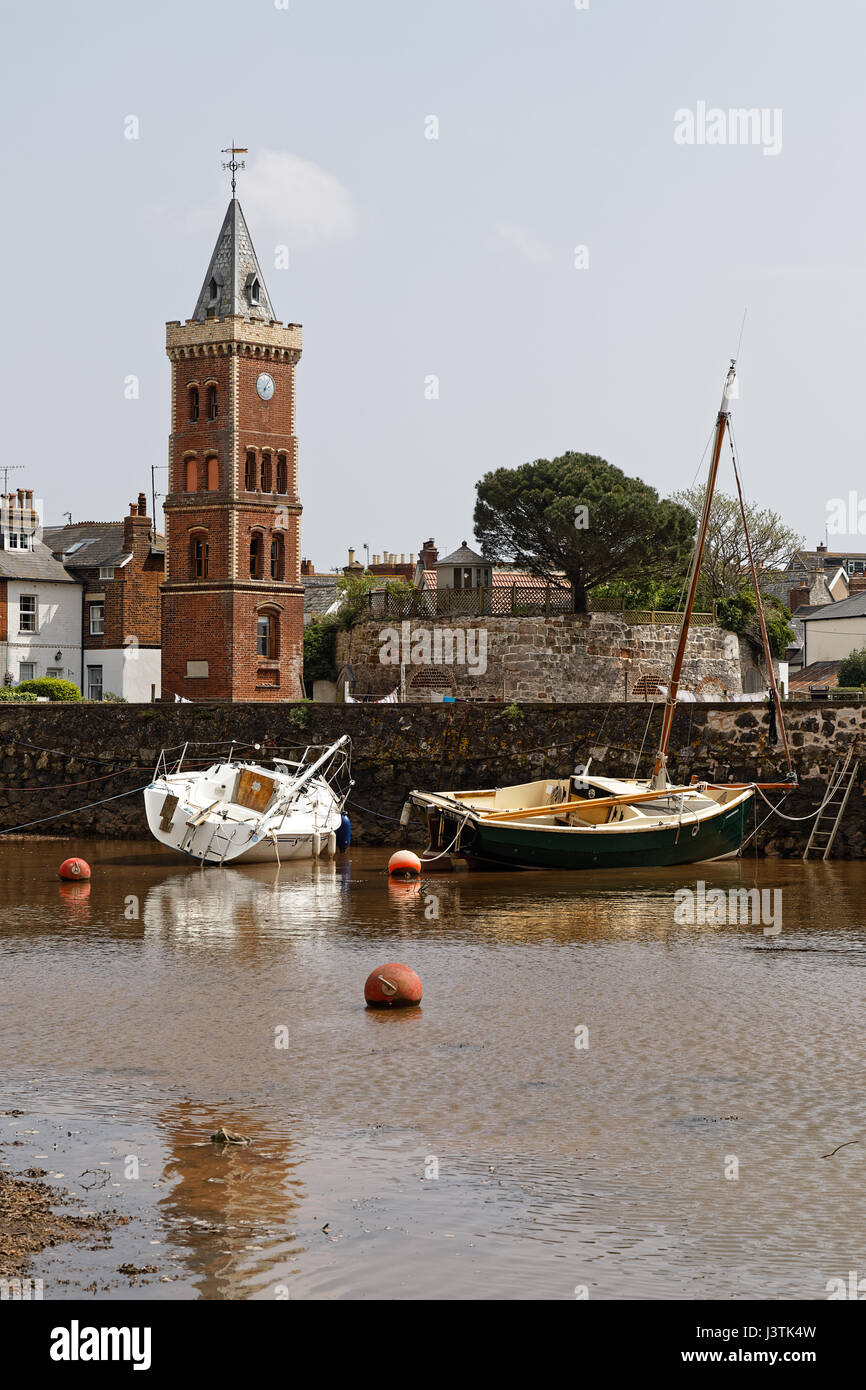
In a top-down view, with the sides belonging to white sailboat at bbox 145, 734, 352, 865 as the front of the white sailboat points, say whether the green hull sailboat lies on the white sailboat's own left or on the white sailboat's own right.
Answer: on the white sailboat's own right

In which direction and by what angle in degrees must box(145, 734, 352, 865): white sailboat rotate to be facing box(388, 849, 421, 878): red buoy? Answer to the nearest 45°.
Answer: approximately 90° to its right

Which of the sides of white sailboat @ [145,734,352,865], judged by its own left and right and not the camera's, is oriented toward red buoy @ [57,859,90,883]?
back

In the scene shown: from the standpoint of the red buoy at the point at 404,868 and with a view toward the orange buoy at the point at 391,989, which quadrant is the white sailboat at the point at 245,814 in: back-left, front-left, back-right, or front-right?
back-right

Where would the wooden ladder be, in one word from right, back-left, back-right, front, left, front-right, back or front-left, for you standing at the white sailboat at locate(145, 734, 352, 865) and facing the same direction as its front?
front-right

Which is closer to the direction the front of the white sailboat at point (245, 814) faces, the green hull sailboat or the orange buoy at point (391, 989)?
the green hull sailboat

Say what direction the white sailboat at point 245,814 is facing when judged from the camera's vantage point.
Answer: facing away from the viewer and to the right of the viewer

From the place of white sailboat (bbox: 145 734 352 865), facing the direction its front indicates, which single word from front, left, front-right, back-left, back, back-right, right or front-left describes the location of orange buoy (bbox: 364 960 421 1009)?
back-right

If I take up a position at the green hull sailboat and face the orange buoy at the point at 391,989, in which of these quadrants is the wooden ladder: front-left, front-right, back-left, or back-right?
back-left
